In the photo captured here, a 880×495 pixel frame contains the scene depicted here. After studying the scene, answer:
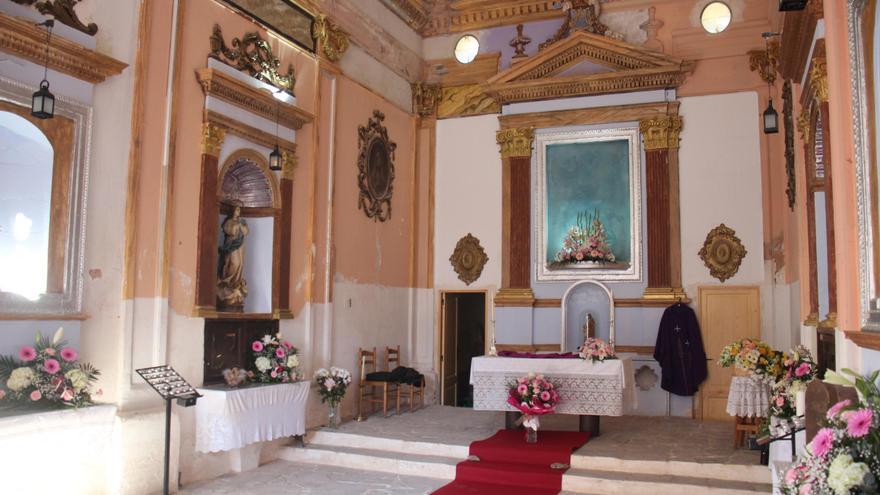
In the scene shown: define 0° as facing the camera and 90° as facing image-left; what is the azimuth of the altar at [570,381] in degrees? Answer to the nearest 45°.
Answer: approximately 0°

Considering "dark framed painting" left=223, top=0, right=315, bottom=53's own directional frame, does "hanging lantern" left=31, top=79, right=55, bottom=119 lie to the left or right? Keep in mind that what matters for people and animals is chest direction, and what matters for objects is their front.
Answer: on its right

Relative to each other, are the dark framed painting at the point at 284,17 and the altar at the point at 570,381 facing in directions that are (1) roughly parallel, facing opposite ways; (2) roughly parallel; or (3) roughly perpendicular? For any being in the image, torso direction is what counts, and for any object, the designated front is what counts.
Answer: roughly perpendicular

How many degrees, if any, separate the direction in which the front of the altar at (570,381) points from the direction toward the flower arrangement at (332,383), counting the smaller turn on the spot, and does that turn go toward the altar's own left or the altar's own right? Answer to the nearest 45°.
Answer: approximately 90° to the altar's own right

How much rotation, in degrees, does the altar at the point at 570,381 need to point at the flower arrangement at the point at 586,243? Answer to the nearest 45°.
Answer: approximately 180°

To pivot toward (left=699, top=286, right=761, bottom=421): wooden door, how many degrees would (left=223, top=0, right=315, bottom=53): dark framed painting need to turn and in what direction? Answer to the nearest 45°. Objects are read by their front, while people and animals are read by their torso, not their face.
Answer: approximately 45° to its left

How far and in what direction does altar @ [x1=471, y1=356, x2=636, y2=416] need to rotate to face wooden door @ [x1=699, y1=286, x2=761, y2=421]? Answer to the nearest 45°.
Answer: approximately 135° to its left

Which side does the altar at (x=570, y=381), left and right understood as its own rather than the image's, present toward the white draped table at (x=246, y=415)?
right
